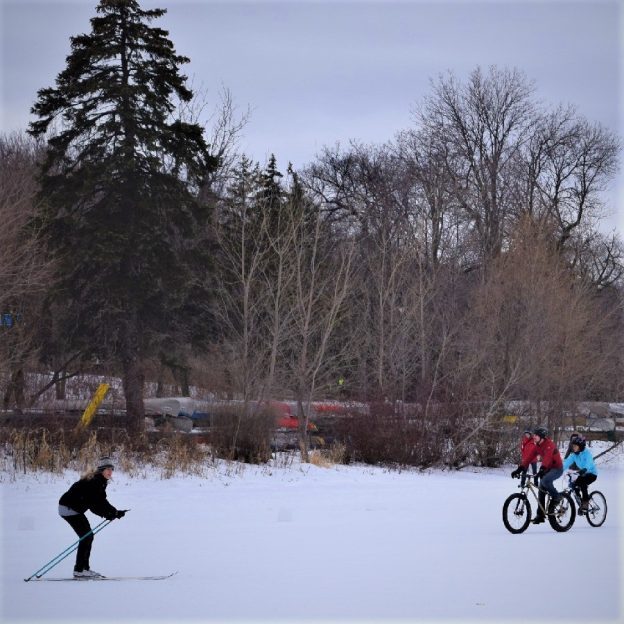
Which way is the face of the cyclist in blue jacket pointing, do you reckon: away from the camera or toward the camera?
toward the camera

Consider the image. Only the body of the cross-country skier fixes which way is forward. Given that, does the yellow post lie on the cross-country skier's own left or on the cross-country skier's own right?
on the cross-country skier's own left

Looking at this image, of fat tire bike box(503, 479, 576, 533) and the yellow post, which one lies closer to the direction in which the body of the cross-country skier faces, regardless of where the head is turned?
the fat tire bike

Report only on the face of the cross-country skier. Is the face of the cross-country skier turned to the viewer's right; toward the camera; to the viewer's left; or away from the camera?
to the viewer's right

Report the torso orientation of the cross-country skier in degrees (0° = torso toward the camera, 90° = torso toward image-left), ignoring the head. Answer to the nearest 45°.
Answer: approximately 270°

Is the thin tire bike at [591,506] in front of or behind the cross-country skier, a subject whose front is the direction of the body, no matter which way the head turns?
in front

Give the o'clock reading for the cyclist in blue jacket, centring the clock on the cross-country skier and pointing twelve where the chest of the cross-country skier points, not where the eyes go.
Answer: The cyclist in blue jacket is roughly at 11 o'clock from the cross-country skier.

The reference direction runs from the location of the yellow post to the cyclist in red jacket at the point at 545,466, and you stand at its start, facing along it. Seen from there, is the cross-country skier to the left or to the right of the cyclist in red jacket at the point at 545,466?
right

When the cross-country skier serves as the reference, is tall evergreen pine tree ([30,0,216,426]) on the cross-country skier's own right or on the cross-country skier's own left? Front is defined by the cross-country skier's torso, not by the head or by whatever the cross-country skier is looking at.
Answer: on the cross-country skier's own left

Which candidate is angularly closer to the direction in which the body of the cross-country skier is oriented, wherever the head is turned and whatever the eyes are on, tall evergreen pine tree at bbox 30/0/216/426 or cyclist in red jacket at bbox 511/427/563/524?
the cyclist in red jacket
